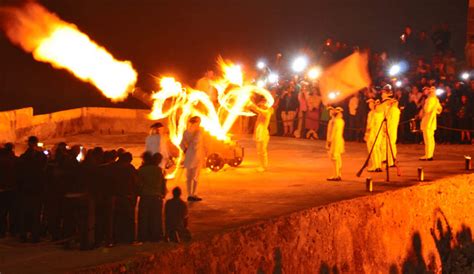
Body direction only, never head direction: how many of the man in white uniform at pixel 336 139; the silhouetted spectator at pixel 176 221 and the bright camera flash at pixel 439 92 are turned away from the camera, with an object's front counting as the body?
1

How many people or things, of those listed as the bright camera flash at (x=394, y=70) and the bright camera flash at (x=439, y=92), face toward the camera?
2

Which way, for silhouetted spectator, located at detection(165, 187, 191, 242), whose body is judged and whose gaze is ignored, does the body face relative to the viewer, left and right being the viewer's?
facing away from the viewer

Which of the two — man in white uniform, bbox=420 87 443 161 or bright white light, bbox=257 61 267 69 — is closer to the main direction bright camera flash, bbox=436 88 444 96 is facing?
the man in white uniform

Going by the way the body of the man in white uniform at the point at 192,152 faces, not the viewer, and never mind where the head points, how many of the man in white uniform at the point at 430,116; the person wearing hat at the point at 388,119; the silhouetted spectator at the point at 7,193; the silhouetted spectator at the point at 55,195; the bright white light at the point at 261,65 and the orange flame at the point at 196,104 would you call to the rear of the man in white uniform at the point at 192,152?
2

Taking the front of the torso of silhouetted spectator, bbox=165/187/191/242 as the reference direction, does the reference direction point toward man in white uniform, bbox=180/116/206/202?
yes

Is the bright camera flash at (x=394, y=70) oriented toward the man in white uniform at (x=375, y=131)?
yes
